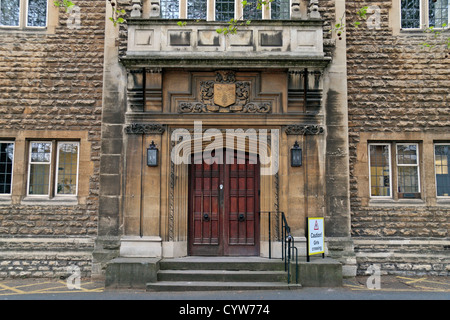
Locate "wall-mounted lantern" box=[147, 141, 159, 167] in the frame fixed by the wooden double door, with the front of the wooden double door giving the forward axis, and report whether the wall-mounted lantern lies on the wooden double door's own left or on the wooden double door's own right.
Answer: on the wooden double door's own right

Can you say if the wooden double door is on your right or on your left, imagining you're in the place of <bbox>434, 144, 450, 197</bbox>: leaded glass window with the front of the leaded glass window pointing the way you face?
on your right

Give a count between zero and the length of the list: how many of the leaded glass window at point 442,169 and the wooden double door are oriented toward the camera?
2

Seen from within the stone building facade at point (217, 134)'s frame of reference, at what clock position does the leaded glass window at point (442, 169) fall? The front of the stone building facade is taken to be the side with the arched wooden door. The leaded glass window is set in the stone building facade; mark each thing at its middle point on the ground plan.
The leaded glass window is roughly at 9 o'clock from the stone building facade.

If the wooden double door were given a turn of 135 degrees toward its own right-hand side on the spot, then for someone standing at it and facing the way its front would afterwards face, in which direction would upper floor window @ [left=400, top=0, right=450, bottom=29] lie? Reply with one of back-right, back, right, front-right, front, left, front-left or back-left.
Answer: back-right

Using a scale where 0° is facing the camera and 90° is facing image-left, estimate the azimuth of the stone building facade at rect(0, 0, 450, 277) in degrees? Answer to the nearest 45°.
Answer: approximately 0°

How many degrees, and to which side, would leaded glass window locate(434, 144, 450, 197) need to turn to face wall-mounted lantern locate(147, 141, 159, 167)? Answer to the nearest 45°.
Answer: approximately 45° to its right

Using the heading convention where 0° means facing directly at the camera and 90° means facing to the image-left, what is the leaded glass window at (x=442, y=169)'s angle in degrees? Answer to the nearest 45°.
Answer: approximately 0°

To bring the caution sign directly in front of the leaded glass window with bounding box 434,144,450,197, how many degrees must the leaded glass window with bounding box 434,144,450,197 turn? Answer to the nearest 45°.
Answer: approximately 45° to its right

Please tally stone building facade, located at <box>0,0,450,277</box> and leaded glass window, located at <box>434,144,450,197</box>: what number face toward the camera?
2
